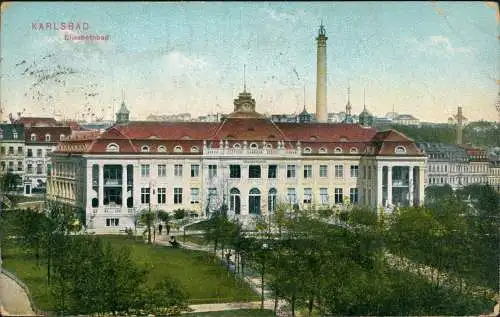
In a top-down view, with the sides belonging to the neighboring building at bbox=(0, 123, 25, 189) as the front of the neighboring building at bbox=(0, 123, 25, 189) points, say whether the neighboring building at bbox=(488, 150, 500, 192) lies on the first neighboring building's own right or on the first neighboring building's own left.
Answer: on the first neighboring building's own left

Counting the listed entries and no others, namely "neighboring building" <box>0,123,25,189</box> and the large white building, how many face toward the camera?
2

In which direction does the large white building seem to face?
toward the camera

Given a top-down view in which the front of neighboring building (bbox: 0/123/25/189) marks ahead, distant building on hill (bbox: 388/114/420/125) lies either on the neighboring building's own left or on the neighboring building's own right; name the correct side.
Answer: on the neighboring building's own left

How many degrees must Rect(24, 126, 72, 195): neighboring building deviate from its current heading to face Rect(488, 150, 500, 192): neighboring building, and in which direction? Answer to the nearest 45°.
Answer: approximately 90° to its left

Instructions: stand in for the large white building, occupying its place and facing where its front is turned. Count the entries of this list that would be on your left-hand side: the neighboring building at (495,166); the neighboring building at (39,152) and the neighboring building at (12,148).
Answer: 1

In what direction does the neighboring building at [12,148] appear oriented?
toward the camera

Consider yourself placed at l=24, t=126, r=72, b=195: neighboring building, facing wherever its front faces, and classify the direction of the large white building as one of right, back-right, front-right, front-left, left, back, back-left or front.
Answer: left

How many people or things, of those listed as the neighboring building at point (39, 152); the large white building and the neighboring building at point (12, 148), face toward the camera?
3

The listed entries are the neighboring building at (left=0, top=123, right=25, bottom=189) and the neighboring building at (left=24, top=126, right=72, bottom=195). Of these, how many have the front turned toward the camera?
2

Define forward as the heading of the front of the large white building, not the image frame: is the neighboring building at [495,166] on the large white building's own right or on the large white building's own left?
on the large white building's own left
